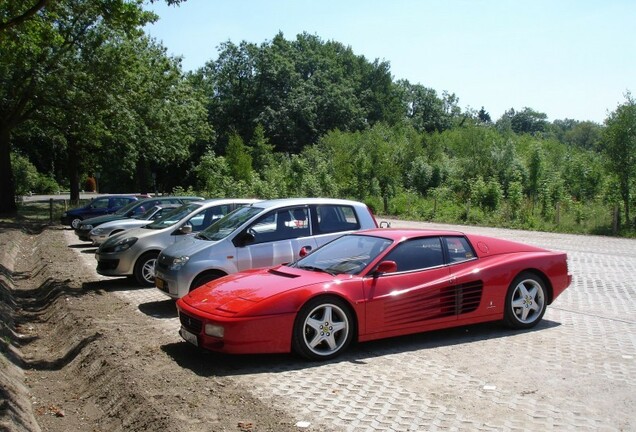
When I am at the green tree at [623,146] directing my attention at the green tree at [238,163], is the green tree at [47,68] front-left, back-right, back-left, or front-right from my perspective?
front-left

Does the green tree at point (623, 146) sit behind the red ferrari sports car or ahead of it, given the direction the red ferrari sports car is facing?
behind

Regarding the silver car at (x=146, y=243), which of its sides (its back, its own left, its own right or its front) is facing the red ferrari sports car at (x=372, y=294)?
left

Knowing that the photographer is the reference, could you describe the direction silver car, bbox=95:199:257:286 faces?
facing the viewer and to the left of the viewer

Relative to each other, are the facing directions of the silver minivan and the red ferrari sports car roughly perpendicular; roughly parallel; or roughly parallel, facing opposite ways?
roughly parallel

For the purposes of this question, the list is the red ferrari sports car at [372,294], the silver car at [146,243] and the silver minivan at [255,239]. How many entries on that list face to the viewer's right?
0

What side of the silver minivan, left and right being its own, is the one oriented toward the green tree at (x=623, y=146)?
back

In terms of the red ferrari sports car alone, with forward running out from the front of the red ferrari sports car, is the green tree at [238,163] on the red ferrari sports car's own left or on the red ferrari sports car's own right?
on the red ferrari sports car's own right

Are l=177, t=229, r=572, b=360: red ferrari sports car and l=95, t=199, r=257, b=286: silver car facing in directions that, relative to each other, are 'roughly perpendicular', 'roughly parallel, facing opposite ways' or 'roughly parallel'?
roughly parallel

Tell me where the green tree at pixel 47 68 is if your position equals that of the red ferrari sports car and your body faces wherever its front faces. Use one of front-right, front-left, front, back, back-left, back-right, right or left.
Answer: right

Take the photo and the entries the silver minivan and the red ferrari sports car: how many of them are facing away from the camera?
0

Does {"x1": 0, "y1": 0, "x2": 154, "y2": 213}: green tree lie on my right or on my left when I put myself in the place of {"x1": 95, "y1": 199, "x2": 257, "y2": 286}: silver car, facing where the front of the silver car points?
on my right

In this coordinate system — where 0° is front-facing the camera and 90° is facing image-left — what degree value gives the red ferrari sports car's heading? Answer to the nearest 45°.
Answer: approximately 45°

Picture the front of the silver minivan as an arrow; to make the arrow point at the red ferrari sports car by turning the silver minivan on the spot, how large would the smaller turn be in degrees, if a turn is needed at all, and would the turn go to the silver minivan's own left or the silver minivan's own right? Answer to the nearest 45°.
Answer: approximately 90° to the silver minivan's own left

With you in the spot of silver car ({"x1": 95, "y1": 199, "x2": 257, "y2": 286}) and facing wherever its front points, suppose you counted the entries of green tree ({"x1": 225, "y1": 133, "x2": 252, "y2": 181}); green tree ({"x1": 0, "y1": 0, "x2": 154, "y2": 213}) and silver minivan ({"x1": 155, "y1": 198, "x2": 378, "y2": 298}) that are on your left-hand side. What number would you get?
1

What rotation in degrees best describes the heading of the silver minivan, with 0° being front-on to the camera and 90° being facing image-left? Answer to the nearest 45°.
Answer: approximately 45°
